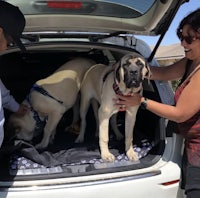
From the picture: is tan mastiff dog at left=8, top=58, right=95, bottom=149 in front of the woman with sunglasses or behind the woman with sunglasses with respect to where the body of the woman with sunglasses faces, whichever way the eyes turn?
in front

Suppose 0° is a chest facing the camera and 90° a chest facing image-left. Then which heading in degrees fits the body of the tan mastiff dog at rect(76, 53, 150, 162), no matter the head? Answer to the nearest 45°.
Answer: approximately 315°

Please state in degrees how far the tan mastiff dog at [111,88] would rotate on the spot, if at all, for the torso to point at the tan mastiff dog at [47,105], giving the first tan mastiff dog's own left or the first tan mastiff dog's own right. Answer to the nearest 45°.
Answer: approximately 135° to the first tan mastiff dog's own right

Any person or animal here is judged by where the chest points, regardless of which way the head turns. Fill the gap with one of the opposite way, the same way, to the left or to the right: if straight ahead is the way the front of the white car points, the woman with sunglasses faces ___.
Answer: to the left

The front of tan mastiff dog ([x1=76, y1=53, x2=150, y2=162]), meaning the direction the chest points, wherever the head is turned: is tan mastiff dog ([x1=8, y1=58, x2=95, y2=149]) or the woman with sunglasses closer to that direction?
the woman with sunglasses

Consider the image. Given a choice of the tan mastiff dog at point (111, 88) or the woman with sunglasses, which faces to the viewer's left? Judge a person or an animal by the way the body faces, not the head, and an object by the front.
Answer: the woman with sunglasses

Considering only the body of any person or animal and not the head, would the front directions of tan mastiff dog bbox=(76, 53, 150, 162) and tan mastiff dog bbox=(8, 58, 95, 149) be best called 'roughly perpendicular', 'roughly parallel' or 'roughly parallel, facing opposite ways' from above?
roughly perpendicular

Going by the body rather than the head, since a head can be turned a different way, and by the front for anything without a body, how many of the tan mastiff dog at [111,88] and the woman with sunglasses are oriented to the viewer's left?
1

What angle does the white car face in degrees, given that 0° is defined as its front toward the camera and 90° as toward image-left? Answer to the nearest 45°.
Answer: approximately 180°

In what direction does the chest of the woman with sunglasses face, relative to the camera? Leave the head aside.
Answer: to the viewer's left
